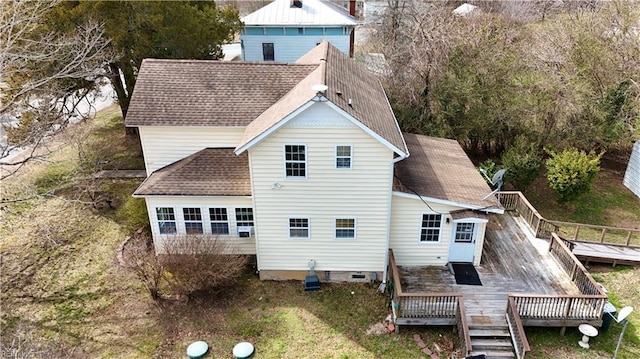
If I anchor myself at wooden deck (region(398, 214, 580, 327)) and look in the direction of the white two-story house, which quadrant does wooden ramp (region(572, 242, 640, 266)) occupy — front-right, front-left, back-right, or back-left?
back-right

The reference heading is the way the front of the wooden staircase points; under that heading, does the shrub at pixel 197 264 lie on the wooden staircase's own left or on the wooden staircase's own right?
on the wooden staircase's own right

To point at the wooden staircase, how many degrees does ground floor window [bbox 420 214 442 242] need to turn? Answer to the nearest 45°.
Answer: approximately 45° to its left

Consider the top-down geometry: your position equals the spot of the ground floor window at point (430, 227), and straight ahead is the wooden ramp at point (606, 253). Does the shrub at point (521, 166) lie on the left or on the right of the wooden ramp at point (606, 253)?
left

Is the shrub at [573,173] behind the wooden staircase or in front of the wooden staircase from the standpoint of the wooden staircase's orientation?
behind

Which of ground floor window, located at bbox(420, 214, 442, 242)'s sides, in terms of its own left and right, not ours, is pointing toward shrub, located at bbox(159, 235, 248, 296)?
right

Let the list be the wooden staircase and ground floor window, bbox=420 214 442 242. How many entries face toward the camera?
2

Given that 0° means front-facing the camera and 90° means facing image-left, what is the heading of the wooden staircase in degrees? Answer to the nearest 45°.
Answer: approximately 0°

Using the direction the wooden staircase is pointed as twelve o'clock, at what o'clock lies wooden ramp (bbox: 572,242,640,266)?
The wooden ramp is roughly at 7 o'clock from the wooden staircase.

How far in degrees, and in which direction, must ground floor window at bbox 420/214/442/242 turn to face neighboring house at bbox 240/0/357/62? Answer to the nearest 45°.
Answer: approximately 135° to its right
